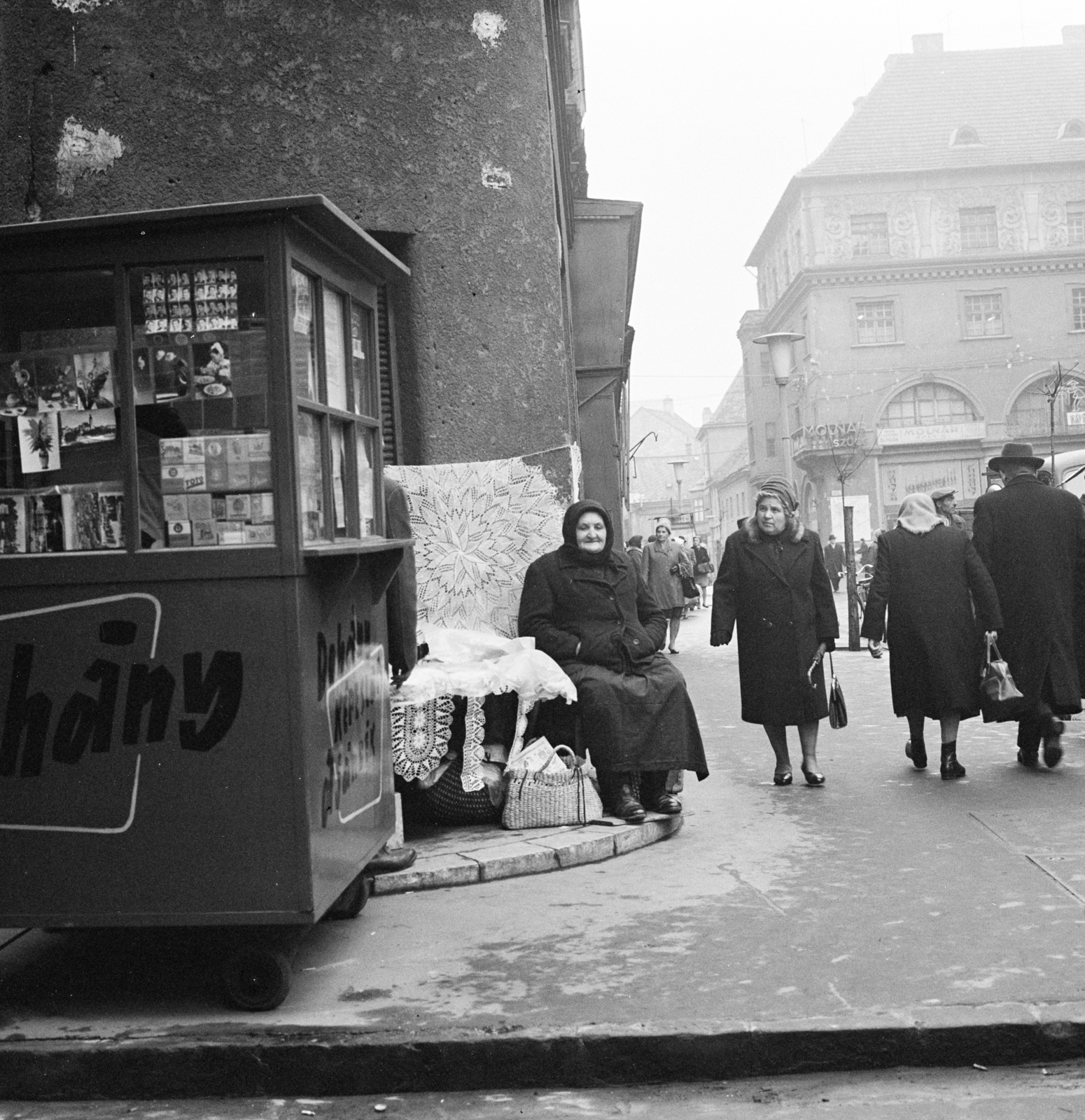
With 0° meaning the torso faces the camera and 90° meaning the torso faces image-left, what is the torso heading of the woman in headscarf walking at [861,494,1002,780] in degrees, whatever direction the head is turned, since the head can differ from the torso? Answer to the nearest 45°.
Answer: approximately 180°

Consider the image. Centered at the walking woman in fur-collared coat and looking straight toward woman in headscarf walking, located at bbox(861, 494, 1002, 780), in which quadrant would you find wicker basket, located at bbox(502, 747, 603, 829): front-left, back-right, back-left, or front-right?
back-right

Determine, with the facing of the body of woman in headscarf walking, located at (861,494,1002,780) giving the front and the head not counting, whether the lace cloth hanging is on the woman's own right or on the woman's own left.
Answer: on the woman's own left

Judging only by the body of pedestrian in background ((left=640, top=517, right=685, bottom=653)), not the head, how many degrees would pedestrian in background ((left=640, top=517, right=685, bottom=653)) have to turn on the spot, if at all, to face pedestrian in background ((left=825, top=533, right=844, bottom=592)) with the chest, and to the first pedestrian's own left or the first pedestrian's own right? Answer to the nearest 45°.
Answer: approximately 180°

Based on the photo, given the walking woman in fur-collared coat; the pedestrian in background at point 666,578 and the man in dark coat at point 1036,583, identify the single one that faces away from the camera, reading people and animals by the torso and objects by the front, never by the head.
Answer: the man in dark coat

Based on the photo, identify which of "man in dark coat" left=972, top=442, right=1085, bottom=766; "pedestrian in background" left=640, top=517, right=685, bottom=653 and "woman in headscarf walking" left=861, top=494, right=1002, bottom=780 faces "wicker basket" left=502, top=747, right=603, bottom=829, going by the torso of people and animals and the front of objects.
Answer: the pedestrian in background

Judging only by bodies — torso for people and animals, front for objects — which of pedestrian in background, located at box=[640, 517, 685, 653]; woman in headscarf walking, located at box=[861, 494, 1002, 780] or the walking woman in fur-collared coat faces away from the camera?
the woman in headscarf walking

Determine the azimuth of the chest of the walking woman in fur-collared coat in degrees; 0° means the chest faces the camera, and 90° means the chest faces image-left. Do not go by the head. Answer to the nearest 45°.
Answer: approximately 0°

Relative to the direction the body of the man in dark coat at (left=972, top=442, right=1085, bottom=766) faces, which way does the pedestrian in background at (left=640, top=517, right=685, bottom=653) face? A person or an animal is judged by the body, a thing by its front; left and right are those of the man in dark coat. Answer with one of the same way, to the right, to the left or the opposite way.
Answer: the opposite way

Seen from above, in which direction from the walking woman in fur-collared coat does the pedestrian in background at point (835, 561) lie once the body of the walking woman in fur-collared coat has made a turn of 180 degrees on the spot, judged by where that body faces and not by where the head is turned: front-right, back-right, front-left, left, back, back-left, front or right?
front

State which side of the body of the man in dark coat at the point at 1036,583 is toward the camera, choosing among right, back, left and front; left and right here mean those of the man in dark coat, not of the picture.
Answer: back

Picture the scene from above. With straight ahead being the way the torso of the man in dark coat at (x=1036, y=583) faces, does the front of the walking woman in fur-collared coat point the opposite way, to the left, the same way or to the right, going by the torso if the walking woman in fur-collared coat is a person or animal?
the opposite way

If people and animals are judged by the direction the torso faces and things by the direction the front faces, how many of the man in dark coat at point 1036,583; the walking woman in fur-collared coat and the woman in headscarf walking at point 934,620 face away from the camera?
2

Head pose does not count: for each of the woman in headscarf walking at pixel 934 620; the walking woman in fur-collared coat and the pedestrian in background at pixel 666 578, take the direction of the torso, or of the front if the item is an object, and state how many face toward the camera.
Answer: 2

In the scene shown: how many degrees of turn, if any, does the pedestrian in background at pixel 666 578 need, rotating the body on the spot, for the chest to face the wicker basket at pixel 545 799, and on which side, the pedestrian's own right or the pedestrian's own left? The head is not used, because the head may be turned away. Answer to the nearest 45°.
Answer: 0° — they already face it
